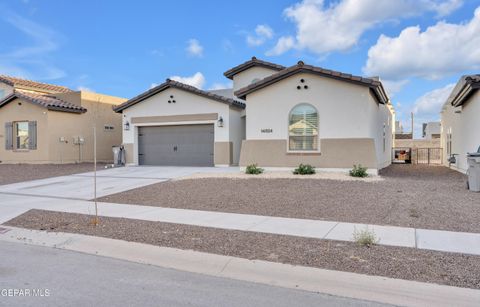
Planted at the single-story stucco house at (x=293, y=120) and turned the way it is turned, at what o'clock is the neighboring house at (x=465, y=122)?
The neighboring house is roughly at 9 o'clock from the single-story stucco house.

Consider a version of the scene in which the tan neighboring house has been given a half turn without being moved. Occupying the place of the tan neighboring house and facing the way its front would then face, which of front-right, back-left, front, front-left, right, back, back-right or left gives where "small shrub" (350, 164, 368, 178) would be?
right

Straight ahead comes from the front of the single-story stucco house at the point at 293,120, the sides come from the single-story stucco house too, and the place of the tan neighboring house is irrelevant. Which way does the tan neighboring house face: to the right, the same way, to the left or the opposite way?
the same way

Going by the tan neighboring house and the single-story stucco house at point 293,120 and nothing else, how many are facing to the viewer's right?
0

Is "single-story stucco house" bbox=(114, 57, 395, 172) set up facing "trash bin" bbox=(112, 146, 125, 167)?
no

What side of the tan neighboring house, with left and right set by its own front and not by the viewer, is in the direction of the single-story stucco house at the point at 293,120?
left

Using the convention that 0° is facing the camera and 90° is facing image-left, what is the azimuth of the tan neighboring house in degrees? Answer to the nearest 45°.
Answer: approximately 45°

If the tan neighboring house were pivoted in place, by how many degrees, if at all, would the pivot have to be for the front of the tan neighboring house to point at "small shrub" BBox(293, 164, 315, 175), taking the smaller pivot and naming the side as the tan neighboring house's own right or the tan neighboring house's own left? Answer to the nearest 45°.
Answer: approximately 90° to the tan neighboring house's own left

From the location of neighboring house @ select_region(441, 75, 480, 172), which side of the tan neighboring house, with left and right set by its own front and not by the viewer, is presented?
left

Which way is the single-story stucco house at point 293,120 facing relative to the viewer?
toward the camera
